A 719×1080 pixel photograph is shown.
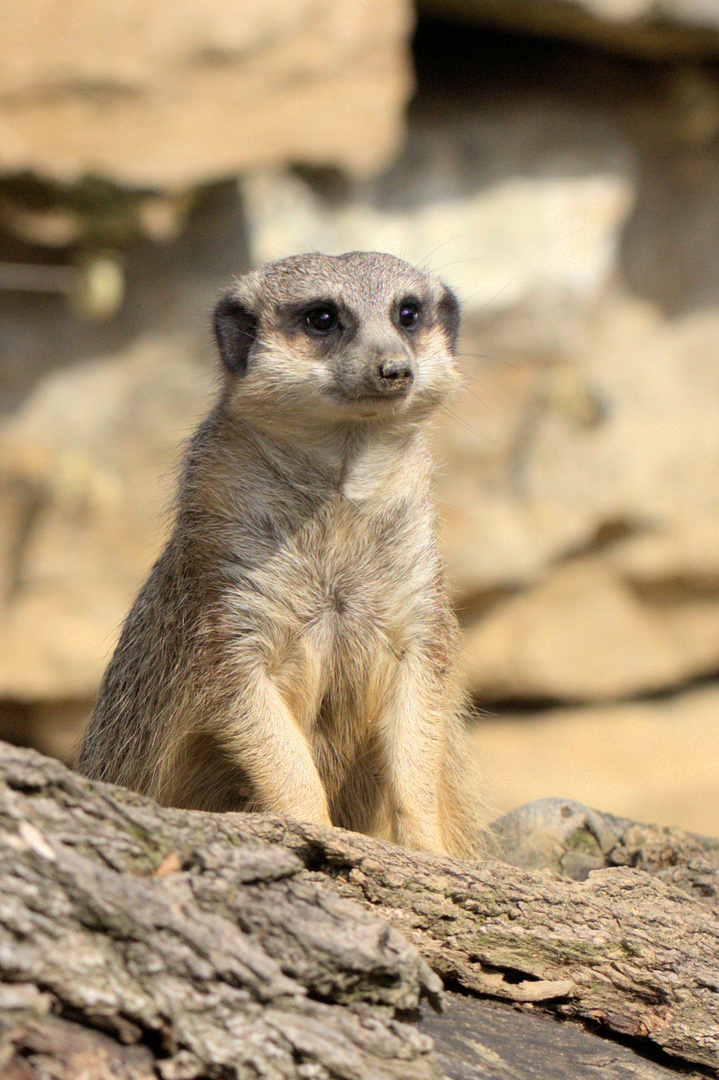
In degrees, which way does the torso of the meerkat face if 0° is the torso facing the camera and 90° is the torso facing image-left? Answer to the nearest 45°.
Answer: approximately 315°
